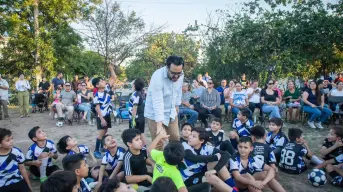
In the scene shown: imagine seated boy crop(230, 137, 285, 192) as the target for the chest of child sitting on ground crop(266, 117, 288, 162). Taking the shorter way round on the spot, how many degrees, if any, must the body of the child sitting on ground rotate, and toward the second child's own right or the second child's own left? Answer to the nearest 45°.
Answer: approximately 45° to the second child's own left

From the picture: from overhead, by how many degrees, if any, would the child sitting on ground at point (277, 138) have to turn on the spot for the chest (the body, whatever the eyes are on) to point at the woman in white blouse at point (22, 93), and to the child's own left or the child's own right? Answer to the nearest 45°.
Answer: approximately 45° to the child's own right

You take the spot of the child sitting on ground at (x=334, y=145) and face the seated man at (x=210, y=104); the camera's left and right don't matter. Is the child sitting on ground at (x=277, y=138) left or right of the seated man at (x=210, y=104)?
left

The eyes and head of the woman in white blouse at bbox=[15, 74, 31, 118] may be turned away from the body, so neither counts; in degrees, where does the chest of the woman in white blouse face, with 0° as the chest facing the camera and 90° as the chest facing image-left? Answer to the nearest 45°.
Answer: approximately 0°

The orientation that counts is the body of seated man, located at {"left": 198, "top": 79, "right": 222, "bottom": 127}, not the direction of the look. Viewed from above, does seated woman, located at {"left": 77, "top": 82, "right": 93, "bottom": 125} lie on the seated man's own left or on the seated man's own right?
on the seated man's own right

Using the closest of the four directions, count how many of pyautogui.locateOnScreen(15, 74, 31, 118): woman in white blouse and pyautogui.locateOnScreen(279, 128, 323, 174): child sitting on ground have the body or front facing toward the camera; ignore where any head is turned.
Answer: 1

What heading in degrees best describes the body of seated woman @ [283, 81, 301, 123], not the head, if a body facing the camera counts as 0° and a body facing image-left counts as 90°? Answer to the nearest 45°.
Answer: approximately 0°

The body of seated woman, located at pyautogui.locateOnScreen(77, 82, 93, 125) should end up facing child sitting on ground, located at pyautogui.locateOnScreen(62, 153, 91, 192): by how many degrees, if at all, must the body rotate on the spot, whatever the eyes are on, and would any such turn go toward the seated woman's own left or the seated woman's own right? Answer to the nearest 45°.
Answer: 0° — they already face them
